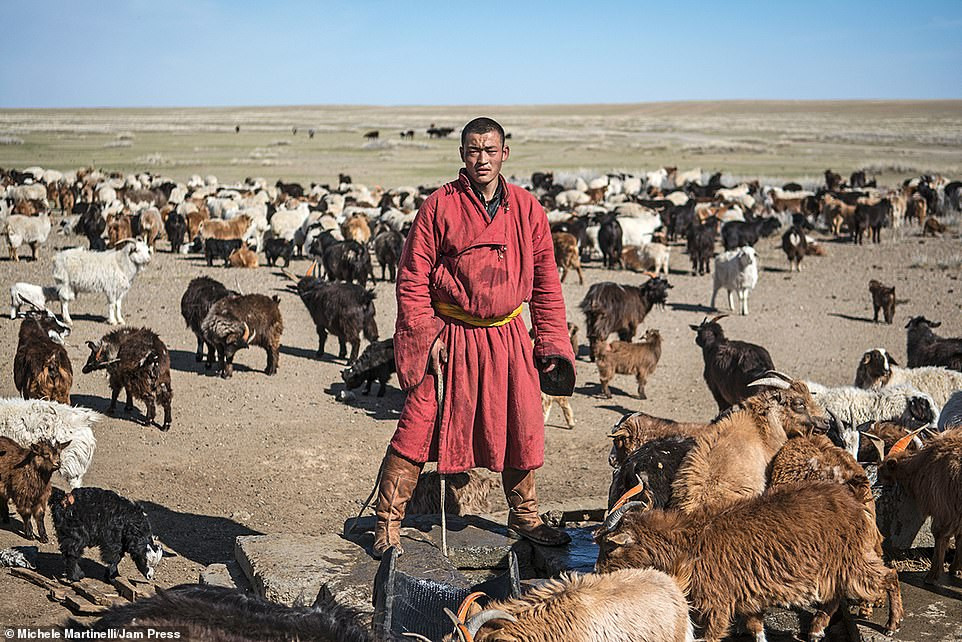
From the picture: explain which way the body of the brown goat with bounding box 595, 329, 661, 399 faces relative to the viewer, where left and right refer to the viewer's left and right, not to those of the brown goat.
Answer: facing to the right of the viewer

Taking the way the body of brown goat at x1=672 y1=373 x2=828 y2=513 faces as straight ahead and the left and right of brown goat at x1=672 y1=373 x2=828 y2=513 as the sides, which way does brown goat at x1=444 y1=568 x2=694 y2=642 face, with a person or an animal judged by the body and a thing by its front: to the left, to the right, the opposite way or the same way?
the opposite way

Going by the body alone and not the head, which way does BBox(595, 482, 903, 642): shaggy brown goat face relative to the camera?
to the viewer's left

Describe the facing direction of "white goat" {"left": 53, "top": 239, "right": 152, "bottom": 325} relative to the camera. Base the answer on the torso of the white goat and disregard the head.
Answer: to the viewer's right

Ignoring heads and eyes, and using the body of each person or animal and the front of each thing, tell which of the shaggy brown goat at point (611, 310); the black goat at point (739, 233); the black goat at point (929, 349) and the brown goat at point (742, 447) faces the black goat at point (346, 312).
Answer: the black goat at point (929, 349)

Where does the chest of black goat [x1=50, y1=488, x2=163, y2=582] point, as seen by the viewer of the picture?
to the viewer's right

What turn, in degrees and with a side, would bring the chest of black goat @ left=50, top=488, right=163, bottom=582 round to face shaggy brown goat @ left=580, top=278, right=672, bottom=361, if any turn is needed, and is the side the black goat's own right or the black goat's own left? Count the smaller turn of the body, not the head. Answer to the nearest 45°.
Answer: approximately 45° to the black goat's own left

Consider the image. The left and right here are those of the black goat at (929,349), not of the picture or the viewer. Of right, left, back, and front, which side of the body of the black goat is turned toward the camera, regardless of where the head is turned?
left

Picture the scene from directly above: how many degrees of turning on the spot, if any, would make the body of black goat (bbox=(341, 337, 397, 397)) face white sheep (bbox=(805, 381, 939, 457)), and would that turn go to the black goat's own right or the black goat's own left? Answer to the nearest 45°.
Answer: approximately 135° to the black goat's own left

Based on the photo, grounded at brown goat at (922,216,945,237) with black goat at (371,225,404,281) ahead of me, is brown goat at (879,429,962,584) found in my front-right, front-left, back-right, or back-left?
front-left

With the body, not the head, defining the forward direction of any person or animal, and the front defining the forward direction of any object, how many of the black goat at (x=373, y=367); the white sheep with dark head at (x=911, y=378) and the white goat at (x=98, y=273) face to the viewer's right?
1

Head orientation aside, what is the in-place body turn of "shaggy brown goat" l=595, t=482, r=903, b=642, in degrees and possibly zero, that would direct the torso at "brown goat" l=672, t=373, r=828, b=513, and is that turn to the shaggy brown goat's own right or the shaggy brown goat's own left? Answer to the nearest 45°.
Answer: approximately 90° to the shaggy brown goat's own right

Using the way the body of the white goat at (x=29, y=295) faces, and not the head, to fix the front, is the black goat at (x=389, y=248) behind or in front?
in front
